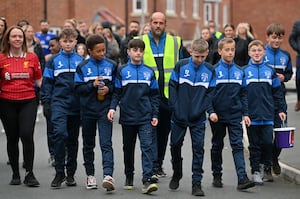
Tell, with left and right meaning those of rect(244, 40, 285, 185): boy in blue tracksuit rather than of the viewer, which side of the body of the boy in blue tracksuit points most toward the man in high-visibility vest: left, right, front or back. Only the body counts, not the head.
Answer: right

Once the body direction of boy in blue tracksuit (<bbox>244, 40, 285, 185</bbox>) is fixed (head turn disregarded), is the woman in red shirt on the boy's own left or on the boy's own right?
on the boy's own right

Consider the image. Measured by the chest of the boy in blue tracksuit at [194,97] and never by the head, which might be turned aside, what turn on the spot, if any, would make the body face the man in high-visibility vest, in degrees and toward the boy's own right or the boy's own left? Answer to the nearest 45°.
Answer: approximately 135° to the boy's own right

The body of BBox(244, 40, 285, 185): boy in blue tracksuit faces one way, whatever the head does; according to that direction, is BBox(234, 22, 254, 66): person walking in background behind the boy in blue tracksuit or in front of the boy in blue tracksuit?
behind

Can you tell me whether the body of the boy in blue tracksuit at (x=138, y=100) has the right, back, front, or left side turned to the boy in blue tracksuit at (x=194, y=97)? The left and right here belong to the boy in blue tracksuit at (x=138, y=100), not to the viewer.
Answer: left
